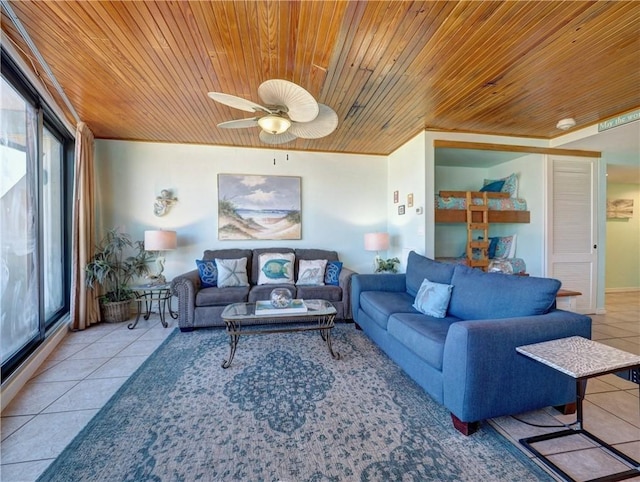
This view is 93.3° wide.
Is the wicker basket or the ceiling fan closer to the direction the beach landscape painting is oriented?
the ceiling fan

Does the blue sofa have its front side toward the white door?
no

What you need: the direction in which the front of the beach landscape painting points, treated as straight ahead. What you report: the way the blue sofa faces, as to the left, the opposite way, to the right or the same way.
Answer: to the right

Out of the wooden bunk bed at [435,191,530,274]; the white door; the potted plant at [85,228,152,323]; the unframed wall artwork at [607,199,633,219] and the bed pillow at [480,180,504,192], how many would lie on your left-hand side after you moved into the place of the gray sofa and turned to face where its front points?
4

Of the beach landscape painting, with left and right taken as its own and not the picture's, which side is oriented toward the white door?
left

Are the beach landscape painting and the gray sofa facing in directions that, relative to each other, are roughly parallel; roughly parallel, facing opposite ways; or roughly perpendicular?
roughly parallel

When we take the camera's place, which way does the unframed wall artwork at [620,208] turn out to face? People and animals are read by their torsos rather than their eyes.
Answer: facing the viewer

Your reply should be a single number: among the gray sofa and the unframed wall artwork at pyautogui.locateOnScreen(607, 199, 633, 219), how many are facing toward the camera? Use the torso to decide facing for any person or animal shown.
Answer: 2

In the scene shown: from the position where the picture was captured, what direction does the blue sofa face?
facing the viewer and to the left of the viewer

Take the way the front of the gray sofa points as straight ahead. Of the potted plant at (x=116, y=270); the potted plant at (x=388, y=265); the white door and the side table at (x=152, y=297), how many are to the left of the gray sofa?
2

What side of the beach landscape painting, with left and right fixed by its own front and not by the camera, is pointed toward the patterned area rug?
front

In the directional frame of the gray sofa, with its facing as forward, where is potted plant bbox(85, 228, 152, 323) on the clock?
The potted plant is roughly at 4 o'clock from the gray sofa.

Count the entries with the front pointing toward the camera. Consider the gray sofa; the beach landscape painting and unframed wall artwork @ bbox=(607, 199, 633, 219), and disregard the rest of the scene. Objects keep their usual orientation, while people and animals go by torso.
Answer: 3

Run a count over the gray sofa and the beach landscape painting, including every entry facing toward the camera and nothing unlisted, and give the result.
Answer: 2

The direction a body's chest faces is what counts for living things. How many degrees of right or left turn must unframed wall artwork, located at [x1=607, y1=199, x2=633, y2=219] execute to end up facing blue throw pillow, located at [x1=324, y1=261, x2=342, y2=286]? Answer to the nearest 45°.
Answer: approximately 45° to its right

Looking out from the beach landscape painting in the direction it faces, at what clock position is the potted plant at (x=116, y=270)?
The potted plant is roughly at 3 o'clock from the beach landscape painting.

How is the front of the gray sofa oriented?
toward the camera

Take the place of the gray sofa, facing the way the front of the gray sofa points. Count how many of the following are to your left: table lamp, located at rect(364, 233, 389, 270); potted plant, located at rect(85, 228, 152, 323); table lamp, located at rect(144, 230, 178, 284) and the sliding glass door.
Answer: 1
